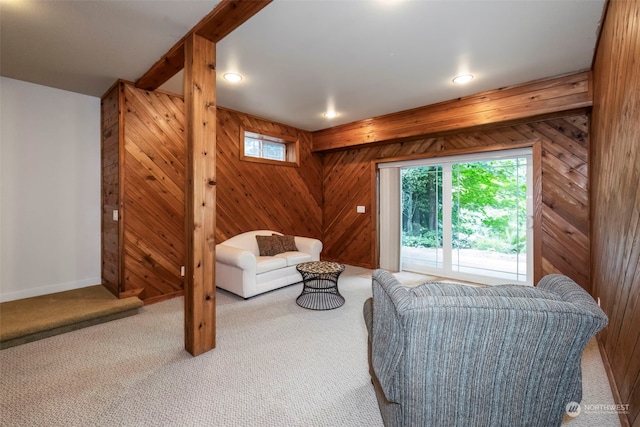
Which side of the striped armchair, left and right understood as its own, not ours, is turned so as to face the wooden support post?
left

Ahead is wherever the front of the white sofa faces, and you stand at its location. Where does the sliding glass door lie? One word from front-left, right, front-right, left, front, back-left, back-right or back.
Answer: front-left

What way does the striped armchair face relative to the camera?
away from the camera

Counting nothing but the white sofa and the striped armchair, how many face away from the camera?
1

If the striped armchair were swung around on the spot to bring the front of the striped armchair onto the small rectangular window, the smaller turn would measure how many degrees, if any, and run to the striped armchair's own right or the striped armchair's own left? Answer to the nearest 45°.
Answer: approximately 45° to the striped armchair's own left

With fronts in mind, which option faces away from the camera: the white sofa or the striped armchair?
the striped armchair

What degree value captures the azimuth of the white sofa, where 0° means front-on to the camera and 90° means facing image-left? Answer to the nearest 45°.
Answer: approximately 315°
